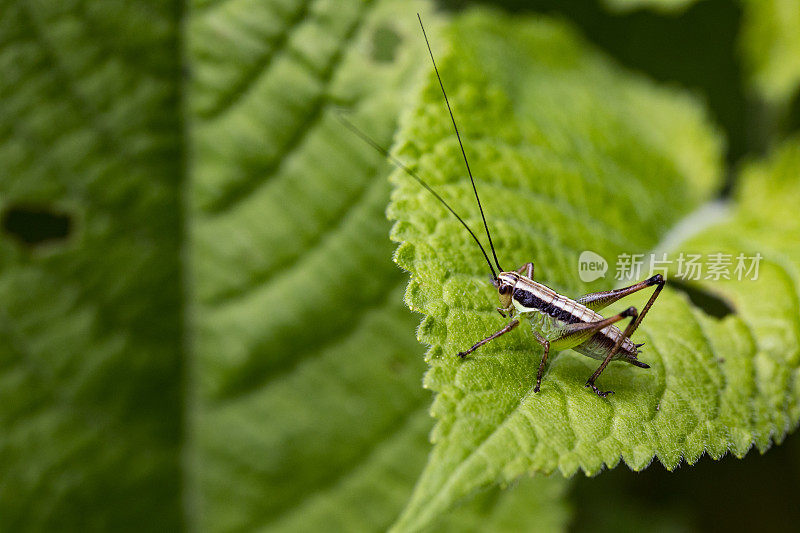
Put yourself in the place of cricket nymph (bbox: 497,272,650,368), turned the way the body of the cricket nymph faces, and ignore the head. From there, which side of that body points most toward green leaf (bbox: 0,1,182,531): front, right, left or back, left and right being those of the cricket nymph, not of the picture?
front

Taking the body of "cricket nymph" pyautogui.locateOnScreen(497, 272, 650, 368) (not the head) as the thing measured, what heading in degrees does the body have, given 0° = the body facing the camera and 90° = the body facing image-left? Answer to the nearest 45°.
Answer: approximately 90°

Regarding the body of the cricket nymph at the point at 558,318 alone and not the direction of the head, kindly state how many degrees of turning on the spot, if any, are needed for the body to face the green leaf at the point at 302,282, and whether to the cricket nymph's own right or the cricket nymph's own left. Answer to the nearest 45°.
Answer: approximately 45° to the cricket nymph's own right

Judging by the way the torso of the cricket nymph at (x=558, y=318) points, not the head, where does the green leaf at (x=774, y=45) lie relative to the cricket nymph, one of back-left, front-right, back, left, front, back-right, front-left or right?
back-right
